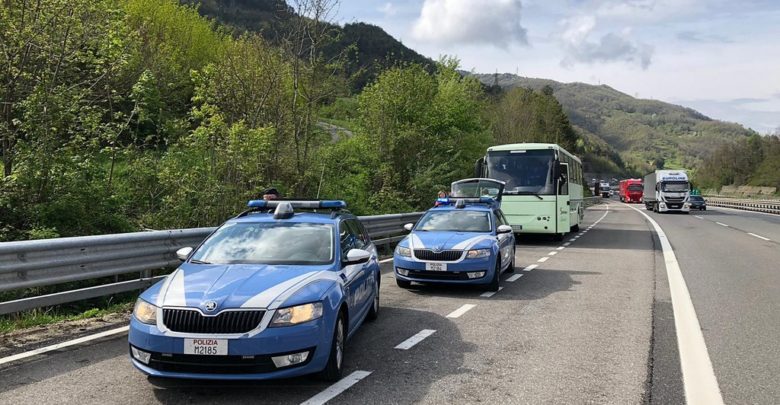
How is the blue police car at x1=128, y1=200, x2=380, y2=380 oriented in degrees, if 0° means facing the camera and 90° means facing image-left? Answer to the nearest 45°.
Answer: approximately 45°

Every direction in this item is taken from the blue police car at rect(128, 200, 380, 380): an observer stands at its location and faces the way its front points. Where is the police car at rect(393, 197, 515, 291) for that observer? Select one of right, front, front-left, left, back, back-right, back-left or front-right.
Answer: back

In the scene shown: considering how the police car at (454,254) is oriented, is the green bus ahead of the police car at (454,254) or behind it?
behind

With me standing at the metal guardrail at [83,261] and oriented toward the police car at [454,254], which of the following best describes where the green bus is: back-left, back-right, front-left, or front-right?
front-left

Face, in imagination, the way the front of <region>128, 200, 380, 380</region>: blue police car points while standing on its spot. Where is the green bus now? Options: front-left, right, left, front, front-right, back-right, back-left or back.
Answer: back

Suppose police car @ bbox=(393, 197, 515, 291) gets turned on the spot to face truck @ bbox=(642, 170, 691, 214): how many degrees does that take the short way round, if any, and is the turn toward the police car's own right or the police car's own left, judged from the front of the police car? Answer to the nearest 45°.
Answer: approximately 180°

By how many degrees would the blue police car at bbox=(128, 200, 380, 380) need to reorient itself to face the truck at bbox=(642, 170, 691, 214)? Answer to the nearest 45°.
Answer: approximately 180°

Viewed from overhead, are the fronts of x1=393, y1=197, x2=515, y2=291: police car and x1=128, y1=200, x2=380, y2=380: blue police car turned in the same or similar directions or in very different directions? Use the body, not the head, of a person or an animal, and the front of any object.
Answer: same or similar directions

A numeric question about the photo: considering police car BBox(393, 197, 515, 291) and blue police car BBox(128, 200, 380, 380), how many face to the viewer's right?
0
